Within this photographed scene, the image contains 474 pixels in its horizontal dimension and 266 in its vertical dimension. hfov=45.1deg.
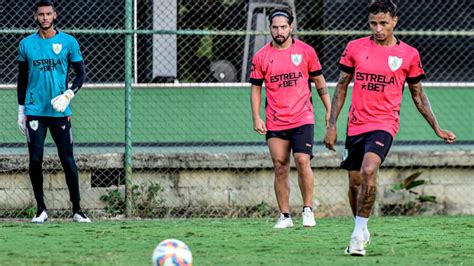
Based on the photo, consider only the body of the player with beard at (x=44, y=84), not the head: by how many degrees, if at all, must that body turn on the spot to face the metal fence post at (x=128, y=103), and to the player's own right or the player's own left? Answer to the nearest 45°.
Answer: approximately 135° to the player's own left

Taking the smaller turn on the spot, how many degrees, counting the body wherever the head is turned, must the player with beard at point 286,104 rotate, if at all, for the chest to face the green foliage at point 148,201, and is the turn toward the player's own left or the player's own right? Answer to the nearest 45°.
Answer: approximately 135° to the player's own right

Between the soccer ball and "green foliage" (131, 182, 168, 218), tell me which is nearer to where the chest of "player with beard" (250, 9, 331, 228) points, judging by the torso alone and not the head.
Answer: the soccer ball

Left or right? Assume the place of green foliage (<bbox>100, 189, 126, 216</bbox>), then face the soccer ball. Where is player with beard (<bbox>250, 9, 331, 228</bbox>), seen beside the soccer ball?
left

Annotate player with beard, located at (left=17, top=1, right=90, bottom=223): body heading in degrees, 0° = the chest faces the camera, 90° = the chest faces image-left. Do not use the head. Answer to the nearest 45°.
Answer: approximately 0°
